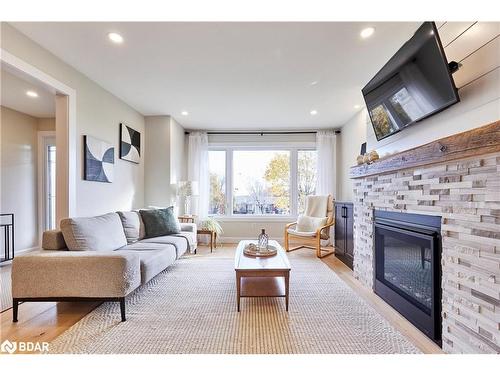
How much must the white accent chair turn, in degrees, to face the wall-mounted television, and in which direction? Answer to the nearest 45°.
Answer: approximately 45° to its left

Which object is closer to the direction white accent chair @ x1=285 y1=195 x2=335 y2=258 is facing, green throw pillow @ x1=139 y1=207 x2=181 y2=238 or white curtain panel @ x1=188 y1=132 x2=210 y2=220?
the green throw pillow

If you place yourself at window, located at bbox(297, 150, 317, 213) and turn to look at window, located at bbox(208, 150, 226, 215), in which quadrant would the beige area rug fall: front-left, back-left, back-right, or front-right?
front-left

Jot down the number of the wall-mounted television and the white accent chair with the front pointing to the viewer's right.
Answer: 0

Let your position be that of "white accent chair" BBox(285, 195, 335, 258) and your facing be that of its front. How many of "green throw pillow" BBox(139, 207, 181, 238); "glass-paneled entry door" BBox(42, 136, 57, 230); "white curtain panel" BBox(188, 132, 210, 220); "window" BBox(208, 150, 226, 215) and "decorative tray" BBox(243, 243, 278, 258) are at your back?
0

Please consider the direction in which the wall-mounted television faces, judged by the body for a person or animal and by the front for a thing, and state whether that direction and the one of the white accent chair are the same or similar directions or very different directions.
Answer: same or similar directions

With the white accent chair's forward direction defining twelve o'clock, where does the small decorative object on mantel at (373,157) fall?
The small decorative object on mantel is roughly at 10 o'clock from the white accent chair.

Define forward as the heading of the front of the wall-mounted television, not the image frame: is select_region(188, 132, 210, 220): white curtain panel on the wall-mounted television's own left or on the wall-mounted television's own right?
on the wall-mounted television's own right

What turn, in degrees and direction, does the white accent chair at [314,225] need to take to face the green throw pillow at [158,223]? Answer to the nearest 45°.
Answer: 0° — it already faces it

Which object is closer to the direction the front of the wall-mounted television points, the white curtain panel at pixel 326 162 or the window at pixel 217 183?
the window

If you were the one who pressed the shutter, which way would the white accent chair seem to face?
facing the viewer and to the left of the viewer

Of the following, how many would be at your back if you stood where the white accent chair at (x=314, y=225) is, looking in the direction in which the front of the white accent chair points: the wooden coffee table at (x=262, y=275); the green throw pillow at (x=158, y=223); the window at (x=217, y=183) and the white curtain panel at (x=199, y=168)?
0

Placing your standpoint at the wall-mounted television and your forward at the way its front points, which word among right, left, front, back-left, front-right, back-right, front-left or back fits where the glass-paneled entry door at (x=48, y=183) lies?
front-right

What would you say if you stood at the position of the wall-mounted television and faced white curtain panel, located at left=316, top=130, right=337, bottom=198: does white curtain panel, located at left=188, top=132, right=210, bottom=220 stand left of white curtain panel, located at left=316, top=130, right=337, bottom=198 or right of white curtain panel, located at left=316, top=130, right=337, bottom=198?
left

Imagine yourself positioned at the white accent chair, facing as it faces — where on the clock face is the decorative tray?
The decorative tray is roughly at 11 o'clock from the white accent chair.
